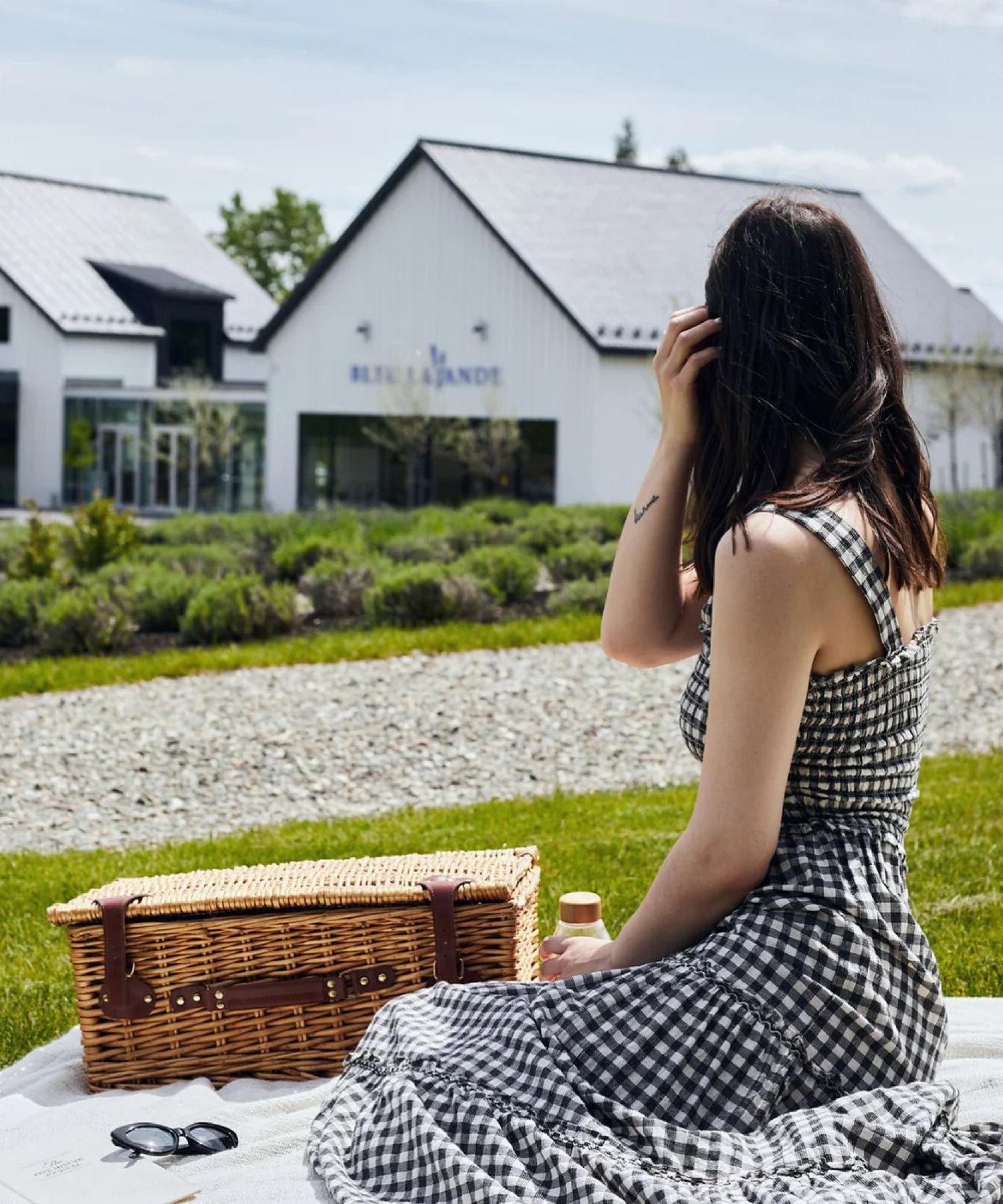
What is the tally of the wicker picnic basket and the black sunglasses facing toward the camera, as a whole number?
2

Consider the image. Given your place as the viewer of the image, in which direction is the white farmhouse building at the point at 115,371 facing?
facing the viewer and to the right of the viewer

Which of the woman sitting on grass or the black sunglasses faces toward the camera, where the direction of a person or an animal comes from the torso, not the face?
the black sunglasses

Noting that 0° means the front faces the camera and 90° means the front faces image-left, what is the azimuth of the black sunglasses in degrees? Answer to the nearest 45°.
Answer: approximately 0°

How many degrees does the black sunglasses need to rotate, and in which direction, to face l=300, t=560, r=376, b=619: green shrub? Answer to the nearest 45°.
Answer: approximately 180°

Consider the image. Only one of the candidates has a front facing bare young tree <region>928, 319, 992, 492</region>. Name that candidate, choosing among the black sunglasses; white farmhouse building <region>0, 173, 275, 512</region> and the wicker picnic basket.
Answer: the white farmhouse building

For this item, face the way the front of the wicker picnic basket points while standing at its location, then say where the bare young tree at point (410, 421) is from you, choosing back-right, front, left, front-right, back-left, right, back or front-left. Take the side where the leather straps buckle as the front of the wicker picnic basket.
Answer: back

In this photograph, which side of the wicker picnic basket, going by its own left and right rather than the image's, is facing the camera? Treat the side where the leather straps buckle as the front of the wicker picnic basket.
front

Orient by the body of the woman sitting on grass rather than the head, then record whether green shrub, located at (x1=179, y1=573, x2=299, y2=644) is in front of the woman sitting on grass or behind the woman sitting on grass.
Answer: in front

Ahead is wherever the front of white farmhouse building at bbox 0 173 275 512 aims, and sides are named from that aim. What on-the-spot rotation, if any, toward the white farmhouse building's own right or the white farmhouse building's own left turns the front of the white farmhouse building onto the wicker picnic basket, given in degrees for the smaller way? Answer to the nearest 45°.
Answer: approximately 45° to the white farmhouse building's own right

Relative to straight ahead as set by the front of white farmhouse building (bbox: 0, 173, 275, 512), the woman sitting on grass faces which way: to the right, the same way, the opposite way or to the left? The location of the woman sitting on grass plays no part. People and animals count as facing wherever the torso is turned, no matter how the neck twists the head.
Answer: the opposite way

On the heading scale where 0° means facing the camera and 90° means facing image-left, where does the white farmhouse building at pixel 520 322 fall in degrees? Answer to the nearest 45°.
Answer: approximately 45°

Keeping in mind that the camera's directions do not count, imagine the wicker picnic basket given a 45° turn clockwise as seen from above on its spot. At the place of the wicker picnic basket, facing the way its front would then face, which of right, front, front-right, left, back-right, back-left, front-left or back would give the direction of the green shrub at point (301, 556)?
back-right

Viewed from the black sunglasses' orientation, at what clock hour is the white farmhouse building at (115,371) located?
The white farmhouse building is roughly at 6 o'clock from the black sunglasses.

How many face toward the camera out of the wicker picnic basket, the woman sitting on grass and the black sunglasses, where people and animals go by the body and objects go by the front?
2

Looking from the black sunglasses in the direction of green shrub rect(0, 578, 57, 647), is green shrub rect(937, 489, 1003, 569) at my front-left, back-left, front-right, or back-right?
front-right
